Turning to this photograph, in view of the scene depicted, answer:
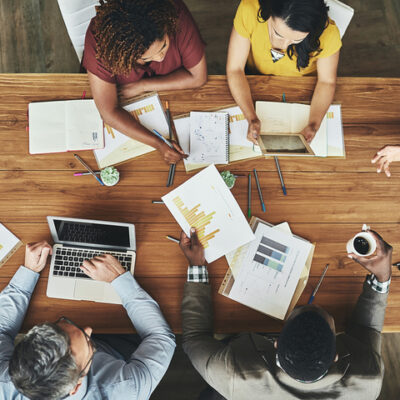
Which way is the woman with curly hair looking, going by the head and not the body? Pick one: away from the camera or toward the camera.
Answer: toward the camera

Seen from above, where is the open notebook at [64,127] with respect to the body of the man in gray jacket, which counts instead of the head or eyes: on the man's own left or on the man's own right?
on the man's own left

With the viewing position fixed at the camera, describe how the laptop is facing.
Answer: facing the viewer

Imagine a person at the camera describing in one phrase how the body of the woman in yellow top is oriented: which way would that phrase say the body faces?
toward the camera

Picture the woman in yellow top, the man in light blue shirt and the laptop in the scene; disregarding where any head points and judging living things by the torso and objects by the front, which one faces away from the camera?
the man in light blue shirt

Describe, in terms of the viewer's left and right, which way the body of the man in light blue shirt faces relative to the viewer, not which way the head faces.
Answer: facing away from the viewer

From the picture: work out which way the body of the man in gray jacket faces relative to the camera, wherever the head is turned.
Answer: away from the camera

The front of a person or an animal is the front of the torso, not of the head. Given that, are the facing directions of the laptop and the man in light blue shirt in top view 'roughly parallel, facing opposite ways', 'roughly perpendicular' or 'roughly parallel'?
roughly parallel, facing opposite ways

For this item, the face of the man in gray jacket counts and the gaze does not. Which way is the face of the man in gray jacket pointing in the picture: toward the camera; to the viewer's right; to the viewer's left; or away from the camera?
away from the camera
